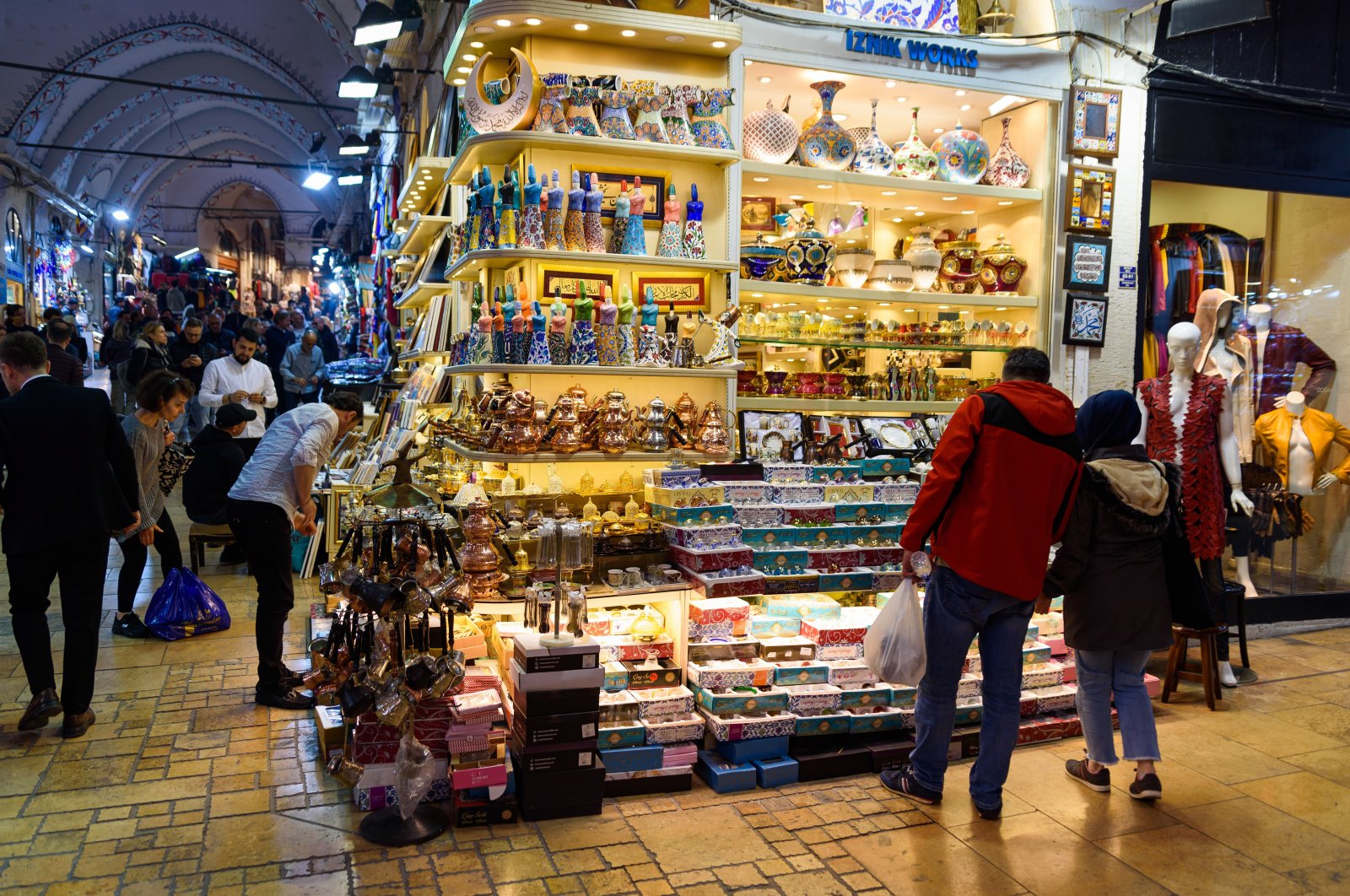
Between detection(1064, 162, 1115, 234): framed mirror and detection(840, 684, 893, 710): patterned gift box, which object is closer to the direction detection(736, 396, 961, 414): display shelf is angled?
the patterned gift box

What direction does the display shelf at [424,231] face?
to the viewer's left

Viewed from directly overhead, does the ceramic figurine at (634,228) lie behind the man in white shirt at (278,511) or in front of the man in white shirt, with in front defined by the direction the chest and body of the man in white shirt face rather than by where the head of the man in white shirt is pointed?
in front

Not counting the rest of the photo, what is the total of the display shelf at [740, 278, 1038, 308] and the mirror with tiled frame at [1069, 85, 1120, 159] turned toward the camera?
2

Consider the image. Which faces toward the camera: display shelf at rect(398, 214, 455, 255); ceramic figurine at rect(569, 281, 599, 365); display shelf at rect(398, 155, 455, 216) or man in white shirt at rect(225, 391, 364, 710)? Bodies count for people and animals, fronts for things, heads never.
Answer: the ceramic figurine

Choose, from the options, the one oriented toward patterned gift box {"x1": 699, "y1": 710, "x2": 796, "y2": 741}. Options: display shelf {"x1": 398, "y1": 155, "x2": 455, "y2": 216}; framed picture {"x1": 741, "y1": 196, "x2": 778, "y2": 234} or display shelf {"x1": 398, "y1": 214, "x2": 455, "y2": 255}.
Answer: the framed picture

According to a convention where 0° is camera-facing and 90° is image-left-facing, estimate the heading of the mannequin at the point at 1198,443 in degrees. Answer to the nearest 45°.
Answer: approximately 0°

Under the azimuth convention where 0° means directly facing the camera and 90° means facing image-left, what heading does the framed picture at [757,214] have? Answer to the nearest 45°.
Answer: approximately 0°

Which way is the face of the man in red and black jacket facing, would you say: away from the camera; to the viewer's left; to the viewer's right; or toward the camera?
away from the camera

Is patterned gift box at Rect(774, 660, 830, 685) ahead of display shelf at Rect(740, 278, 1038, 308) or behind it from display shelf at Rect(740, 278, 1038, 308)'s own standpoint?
ahead
